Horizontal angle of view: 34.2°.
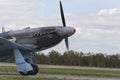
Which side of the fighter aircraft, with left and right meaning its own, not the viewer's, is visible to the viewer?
right
